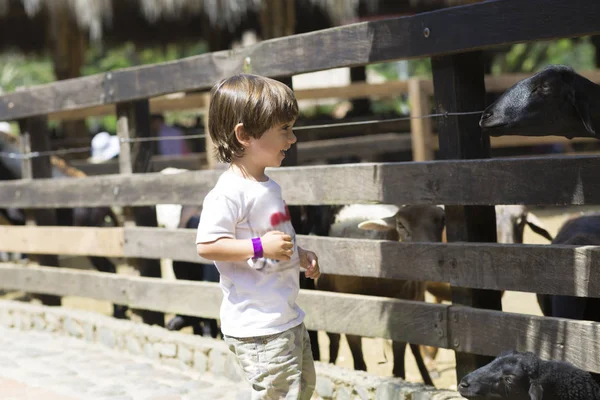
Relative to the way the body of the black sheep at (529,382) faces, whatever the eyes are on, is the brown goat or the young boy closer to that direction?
the young boy

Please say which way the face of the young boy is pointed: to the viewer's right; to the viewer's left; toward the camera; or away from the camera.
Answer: to the viewer's right

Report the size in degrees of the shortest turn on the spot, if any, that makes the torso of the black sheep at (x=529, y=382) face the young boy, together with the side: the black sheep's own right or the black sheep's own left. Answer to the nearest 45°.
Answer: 0° — it already faces them

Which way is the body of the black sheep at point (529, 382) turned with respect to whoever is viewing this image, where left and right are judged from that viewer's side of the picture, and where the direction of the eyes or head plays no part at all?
facing to the left of the viewer
